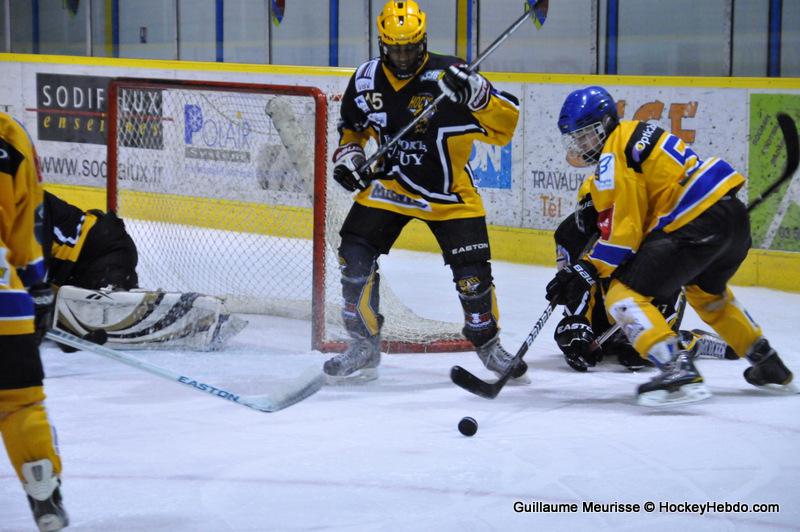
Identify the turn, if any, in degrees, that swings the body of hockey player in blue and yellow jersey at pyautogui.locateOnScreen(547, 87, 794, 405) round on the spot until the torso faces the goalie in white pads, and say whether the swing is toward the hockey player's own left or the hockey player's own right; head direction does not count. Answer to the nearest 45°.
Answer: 0° — they already face them

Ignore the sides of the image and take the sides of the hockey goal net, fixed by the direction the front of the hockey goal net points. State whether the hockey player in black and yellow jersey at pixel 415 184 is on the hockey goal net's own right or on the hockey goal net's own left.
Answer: on the hockey goal net's own left

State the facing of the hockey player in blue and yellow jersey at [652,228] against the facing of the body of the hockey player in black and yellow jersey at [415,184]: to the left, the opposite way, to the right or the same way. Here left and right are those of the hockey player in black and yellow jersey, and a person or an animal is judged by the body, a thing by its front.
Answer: to the right

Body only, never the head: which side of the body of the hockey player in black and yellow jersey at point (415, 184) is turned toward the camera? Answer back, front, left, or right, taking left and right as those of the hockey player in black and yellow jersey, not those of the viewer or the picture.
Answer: front

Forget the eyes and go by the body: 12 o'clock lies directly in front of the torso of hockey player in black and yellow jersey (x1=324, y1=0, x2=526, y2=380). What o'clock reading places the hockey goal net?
The hockey goal net is roughly at 5 o'clock from the hockey player in black and yellow jersey.

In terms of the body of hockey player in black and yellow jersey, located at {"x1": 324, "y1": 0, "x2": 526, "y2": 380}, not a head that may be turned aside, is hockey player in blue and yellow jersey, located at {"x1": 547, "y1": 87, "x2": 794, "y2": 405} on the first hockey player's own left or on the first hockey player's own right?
on the first hockey player's own left

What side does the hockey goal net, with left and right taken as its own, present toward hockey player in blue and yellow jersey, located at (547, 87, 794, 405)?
left

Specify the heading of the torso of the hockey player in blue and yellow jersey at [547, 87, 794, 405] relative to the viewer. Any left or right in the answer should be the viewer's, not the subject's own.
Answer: facing to the left of the viewer

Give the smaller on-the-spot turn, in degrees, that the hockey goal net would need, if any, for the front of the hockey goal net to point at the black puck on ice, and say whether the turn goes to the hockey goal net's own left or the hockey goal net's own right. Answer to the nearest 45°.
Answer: approximately 45° to the hockey goal net's own left

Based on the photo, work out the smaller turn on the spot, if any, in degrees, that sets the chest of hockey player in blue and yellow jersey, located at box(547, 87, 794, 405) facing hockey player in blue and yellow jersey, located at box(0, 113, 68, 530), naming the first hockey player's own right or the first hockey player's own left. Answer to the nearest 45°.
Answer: approximately 45° to the first hockey player's own left

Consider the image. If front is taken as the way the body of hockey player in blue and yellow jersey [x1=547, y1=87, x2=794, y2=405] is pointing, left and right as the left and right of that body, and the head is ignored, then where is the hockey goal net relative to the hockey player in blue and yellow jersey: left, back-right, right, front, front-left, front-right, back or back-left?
front-right
